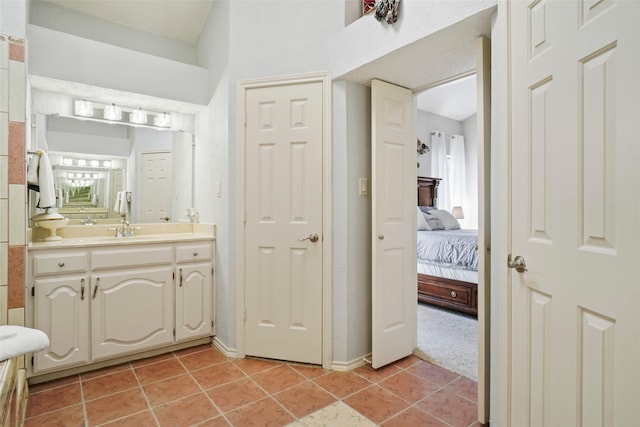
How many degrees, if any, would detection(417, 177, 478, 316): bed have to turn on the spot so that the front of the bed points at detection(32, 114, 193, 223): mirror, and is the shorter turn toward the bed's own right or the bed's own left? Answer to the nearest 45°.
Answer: approximately 90° to the bed's own right

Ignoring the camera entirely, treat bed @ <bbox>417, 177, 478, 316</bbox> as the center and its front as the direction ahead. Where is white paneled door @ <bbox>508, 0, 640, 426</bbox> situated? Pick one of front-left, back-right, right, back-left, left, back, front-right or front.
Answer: front-right

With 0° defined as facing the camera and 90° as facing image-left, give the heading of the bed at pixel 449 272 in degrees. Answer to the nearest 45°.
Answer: approximately 315°

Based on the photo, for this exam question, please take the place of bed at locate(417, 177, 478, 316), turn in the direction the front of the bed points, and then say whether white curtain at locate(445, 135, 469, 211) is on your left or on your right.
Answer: on your left

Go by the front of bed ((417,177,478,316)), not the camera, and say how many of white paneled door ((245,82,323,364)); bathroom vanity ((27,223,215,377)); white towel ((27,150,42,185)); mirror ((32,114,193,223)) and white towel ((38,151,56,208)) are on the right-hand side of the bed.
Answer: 5

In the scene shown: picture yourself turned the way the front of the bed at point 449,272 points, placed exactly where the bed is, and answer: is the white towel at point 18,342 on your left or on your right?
on your right

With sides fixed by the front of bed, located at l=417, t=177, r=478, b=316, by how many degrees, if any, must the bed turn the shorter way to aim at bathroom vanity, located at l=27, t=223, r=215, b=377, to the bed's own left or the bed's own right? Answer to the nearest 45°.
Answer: approximately 90° to the bed's own right

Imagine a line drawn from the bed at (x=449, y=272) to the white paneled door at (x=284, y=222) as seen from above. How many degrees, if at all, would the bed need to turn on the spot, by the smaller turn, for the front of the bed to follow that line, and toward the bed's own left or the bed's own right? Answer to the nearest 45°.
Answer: approximately 90° to the bed's own right

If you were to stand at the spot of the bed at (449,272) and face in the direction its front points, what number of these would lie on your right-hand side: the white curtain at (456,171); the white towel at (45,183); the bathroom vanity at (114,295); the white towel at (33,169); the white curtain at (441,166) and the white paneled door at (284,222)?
4
